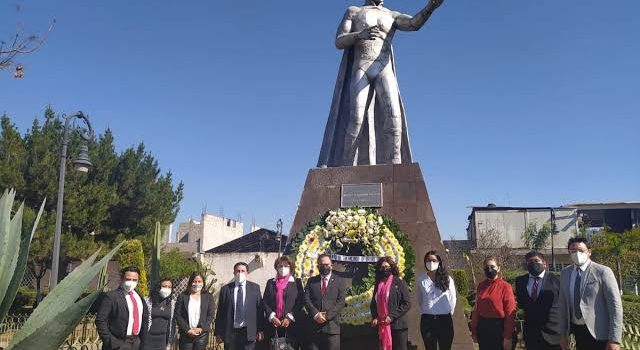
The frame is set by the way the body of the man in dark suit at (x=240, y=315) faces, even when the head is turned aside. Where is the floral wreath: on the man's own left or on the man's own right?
on the man's own left

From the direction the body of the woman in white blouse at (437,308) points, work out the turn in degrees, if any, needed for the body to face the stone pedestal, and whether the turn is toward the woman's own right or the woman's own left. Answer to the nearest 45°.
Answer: approximately 180°

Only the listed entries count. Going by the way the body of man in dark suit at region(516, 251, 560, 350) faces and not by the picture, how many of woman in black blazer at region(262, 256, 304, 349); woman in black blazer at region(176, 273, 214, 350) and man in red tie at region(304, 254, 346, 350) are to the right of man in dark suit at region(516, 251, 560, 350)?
3

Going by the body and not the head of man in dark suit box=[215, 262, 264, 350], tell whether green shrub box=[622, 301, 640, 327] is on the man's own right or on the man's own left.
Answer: on the man's own left

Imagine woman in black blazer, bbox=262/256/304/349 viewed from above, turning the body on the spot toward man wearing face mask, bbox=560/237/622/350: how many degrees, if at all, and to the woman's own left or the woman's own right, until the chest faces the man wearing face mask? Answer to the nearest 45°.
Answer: approximately 45° to the woman's own left

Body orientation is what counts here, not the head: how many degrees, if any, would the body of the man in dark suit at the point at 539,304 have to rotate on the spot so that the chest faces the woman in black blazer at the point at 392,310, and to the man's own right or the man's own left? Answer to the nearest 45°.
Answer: approximately 90° to the man's own right

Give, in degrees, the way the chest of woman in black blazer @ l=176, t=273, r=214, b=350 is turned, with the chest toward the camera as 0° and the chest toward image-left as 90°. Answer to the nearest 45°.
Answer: approximately 0°
